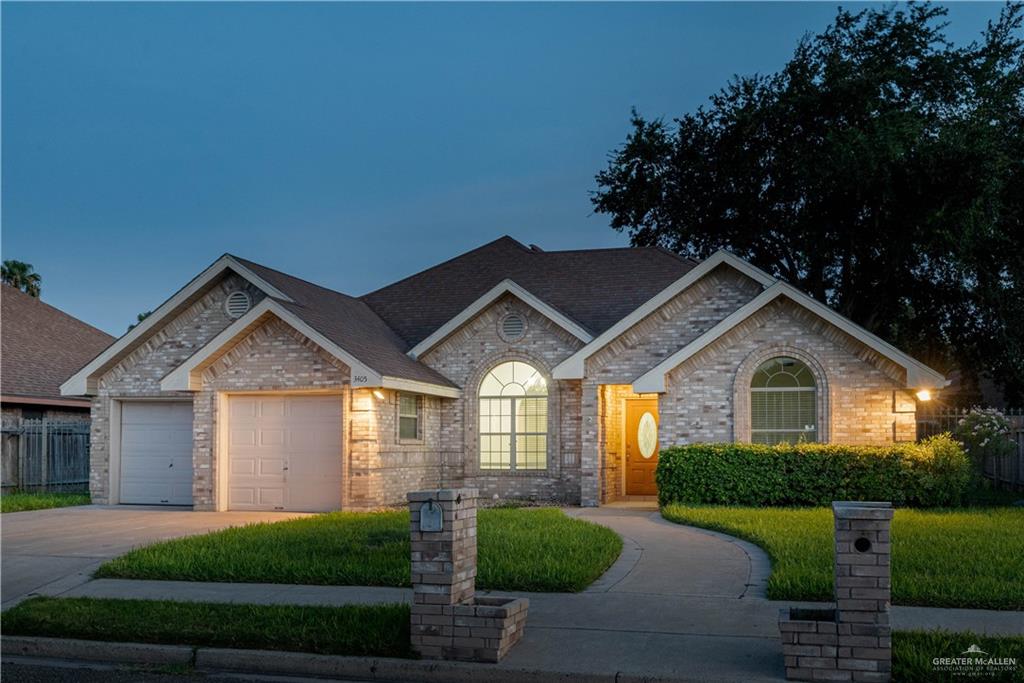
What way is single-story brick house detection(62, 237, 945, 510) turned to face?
toward the camera

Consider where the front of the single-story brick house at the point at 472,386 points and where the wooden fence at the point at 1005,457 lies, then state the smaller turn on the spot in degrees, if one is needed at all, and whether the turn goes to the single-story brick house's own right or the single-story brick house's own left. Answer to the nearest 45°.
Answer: approximately 90° to the single-story brick house's own left

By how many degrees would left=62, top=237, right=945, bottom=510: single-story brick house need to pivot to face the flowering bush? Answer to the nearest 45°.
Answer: approximately 90° to its left

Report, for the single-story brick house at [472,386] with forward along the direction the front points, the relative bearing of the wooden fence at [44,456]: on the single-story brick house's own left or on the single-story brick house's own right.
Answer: on the single-story brick house's own right

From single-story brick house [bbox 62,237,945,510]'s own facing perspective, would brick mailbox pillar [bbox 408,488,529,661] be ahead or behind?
ahead
